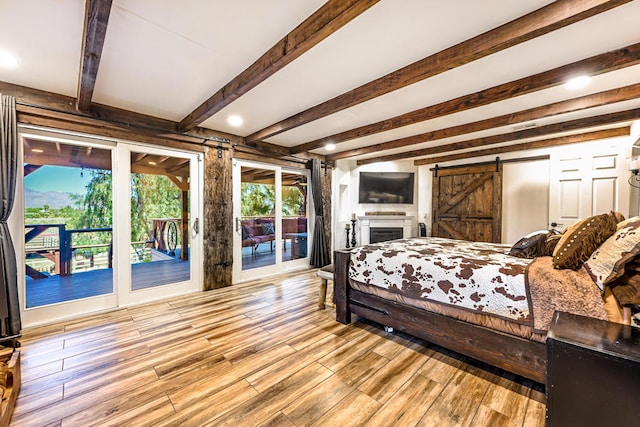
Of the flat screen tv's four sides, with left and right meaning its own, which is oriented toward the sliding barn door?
left

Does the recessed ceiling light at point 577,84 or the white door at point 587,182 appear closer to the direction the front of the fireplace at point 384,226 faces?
the recessed ceiling light

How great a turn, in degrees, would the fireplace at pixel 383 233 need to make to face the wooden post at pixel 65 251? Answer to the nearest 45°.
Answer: approximately 45° to its right

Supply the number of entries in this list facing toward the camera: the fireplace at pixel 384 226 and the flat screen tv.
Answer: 2

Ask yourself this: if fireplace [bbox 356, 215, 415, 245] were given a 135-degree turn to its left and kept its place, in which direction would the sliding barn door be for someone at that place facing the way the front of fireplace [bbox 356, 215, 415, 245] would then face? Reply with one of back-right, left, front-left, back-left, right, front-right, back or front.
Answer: front-right

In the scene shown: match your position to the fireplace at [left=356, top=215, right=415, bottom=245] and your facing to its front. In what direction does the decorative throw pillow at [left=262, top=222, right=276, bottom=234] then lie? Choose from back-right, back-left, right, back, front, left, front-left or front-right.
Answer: front-right

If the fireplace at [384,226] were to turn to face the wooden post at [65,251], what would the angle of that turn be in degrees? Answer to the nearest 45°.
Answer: approximately 45° to its right

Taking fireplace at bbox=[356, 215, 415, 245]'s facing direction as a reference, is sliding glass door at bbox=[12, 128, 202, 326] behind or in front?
in front

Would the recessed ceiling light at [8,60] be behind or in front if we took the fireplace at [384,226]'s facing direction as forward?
in front

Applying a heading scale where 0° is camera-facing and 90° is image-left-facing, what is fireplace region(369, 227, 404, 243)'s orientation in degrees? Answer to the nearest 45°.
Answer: approximately 0°
